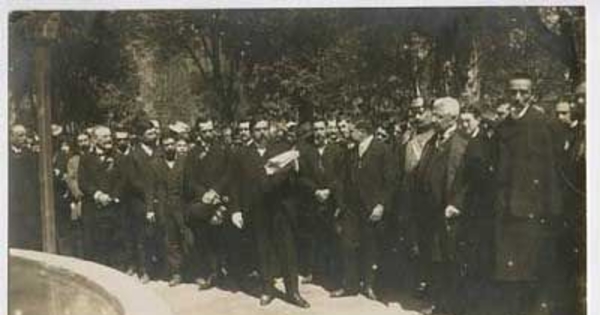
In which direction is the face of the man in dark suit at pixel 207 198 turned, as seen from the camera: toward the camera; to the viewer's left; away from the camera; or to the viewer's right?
toward the camera

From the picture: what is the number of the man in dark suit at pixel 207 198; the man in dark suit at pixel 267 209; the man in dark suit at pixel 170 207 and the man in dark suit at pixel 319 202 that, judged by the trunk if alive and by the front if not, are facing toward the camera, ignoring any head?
4

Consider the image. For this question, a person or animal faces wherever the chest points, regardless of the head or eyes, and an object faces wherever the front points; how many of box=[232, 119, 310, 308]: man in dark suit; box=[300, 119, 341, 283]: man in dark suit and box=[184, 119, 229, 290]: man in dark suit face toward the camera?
3

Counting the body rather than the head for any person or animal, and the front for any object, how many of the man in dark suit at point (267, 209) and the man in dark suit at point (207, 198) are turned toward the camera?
2

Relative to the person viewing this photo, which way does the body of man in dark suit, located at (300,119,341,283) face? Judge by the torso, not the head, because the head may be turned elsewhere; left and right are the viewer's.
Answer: facing the viewer

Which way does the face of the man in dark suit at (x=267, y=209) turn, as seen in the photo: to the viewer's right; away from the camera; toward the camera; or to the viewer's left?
toward the camera

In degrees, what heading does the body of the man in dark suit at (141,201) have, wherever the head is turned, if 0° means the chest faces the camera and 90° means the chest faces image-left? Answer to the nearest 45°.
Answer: approximately 315°

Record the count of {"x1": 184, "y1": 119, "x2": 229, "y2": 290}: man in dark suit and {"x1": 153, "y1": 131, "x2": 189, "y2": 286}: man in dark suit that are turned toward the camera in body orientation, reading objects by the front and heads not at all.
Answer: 2

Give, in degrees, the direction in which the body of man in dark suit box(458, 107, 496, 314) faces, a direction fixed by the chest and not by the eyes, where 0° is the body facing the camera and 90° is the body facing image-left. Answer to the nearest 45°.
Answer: approximately 45°

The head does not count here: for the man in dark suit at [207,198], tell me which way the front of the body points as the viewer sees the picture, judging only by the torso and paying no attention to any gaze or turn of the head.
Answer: toward the camera

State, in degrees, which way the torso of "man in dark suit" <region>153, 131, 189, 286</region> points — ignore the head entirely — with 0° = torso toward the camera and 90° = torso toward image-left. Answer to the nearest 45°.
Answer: approximately 0°
